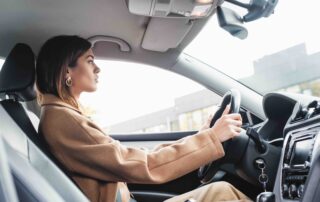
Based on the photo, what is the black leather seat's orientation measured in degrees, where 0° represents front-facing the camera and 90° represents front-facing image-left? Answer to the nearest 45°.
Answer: approximately 270°

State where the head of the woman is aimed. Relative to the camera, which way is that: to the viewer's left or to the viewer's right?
to the viewer's right

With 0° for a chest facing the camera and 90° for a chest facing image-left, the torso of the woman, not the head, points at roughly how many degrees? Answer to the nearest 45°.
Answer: approximately 270°
